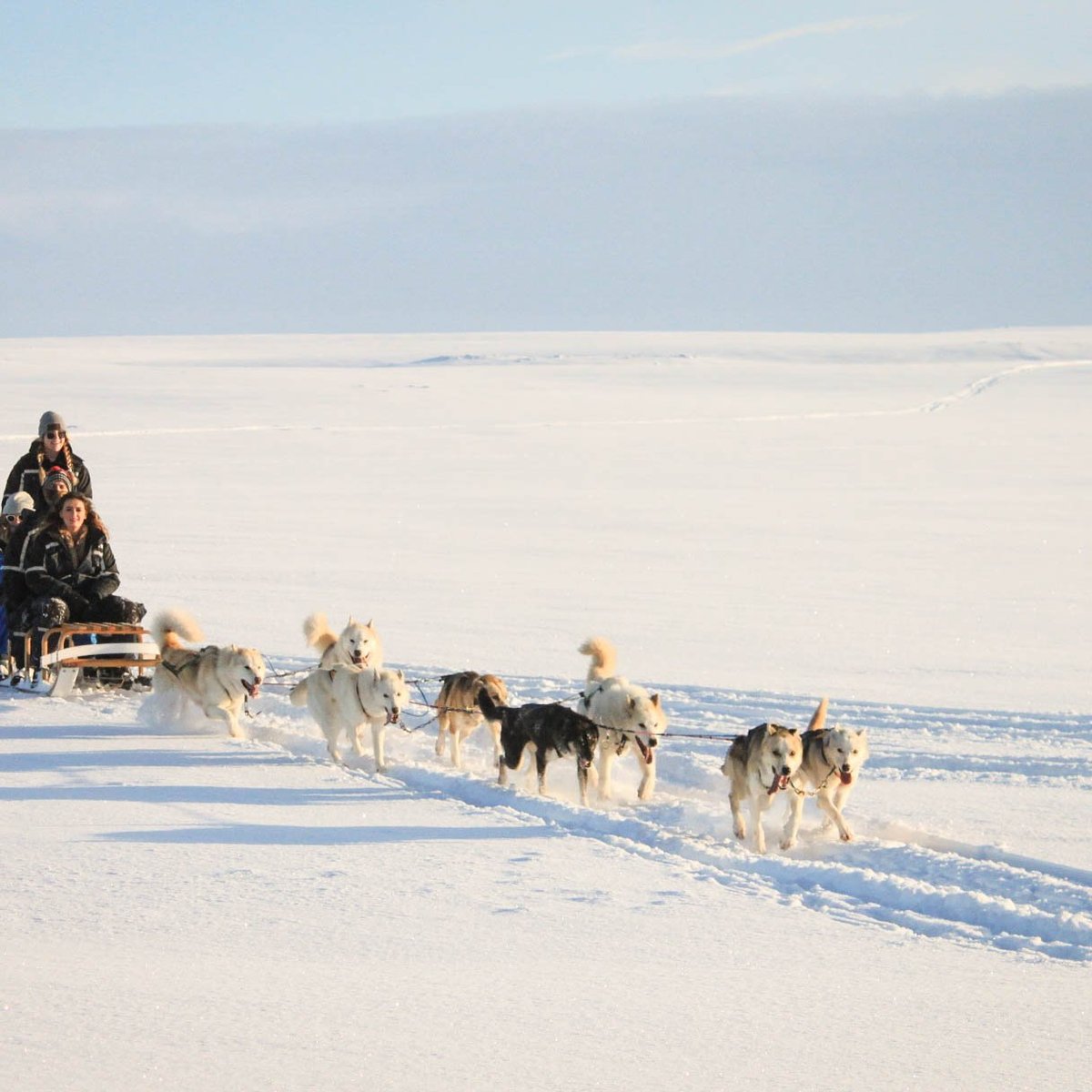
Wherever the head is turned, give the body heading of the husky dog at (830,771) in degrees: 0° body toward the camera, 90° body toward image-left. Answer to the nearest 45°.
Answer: approximately 315°

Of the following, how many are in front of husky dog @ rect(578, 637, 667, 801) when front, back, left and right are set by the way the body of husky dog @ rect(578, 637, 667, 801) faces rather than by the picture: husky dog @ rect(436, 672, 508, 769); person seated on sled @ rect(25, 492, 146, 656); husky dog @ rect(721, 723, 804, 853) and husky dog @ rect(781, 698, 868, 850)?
2

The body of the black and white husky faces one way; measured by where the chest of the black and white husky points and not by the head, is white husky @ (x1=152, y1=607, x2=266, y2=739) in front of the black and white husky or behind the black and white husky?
behind

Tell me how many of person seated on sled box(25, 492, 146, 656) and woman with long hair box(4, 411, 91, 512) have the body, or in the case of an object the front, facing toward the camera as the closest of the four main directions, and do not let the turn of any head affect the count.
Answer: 2

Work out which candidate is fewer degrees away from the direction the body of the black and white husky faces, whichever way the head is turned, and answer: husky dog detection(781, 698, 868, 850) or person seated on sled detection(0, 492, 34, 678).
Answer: the husky dog

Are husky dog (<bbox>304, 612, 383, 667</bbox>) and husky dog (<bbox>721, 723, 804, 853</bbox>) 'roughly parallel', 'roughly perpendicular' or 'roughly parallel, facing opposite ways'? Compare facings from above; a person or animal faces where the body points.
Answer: roughly parallel

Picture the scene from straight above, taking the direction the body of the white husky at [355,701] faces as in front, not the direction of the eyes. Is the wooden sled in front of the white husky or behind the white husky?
behind

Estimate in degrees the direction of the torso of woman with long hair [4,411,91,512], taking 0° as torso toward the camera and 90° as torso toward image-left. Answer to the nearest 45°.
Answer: approximately 0°

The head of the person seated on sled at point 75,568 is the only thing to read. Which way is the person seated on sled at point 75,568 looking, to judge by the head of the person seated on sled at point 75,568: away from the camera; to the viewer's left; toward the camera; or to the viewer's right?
toward the camera

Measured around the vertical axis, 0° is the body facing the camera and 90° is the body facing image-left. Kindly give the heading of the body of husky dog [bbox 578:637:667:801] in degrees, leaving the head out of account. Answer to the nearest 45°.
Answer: approximately 315°

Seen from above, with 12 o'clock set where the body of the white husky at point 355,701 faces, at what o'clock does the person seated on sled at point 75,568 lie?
The person seated on sled is roughly at 6 o'clock from the white husky.

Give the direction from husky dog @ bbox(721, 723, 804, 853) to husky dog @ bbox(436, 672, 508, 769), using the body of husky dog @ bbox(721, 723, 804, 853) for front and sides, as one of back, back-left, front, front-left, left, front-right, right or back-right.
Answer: back

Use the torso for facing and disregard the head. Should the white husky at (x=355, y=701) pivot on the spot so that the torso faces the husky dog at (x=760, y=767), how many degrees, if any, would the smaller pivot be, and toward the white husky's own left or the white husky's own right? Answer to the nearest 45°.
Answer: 0° — it already faces it

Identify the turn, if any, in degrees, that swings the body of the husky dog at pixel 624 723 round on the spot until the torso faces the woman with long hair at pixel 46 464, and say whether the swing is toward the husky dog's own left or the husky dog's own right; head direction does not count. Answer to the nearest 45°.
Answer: approximately 180°

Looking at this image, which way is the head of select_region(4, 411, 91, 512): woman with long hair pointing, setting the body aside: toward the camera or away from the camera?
toward the camera

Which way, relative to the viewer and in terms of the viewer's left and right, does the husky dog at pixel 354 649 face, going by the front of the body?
facing the viewer and to the right of the viewer
